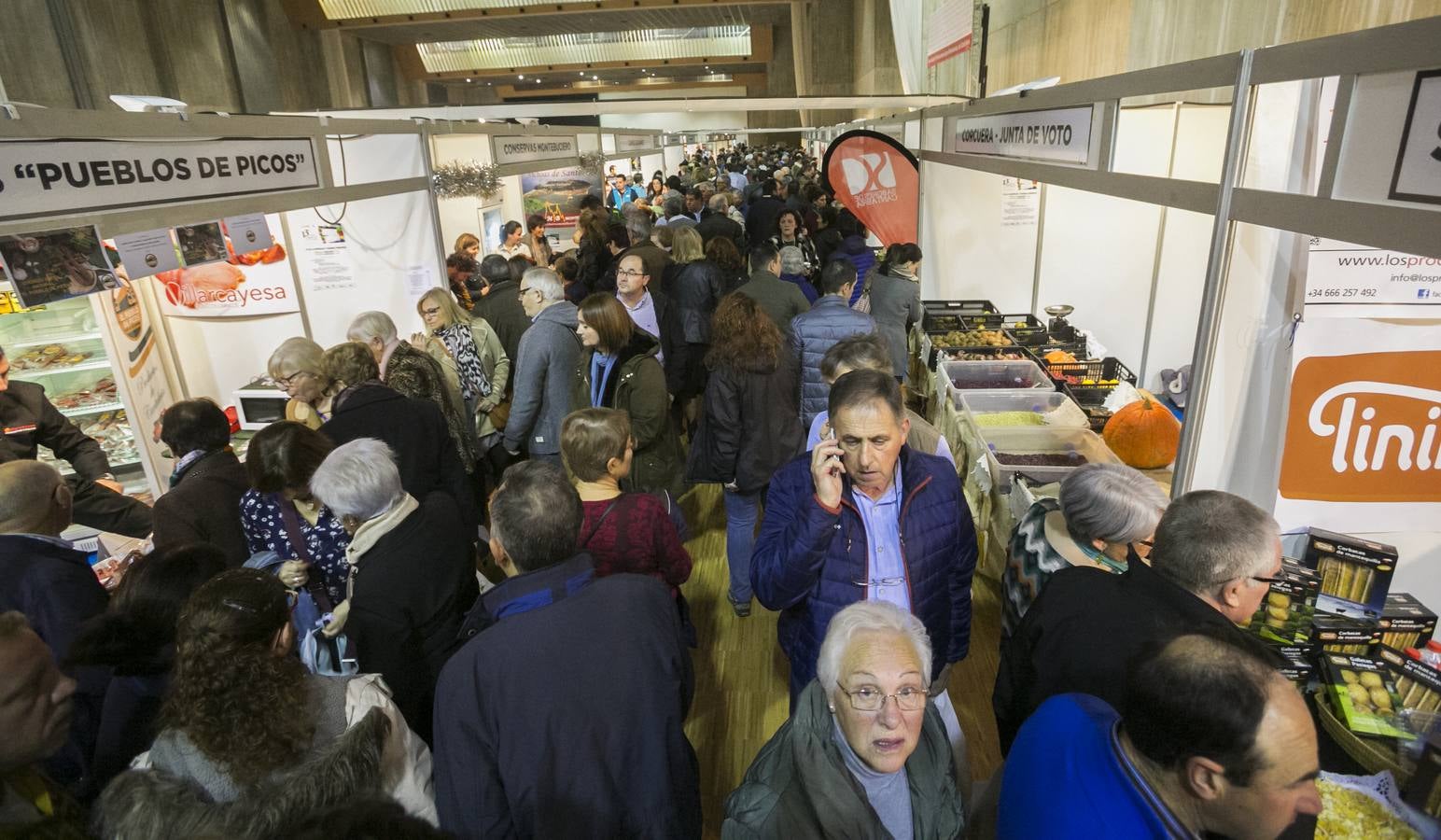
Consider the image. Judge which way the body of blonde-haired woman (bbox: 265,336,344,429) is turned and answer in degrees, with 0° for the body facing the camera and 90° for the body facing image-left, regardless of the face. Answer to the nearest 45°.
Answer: approximately 45°

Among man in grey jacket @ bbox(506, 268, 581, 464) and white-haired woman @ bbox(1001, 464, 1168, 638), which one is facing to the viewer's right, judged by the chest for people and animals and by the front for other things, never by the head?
the white-haired woman

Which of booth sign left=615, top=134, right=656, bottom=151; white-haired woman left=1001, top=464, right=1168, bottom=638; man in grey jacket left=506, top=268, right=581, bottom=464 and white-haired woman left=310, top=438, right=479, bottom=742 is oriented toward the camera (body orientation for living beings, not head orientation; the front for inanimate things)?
the booth sign

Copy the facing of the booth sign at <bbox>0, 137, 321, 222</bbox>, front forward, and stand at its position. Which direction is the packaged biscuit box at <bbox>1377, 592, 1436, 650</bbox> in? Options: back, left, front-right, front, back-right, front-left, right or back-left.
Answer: front

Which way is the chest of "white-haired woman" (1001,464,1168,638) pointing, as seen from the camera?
to the viewer's right

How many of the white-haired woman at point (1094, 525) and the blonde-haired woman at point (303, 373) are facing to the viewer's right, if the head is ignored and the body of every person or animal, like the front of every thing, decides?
1

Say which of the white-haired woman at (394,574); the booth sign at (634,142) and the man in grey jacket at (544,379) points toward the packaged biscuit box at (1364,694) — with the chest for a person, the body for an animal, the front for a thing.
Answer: the booth sign

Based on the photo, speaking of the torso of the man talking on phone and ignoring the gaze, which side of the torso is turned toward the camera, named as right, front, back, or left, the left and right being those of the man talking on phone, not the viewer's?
front

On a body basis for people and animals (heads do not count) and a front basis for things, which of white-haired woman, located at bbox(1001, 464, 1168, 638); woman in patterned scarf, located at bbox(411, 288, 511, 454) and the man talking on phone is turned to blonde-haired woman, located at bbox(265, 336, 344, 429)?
the woman in patterned scarf

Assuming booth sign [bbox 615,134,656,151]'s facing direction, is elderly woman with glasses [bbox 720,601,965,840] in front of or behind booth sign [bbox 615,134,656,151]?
in front

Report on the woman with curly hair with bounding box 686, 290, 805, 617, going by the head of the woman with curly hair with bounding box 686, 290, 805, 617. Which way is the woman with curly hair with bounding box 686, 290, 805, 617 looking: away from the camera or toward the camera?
away from the camera

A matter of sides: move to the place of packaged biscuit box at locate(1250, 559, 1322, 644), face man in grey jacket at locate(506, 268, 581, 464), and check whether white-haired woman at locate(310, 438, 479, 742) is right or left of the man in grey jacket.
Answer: left

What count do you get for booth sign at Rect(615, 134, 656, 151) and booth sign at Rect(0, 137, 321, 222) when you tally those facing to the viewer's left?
0

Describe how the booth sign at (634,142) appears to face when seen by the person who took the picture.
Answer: facing the viewer

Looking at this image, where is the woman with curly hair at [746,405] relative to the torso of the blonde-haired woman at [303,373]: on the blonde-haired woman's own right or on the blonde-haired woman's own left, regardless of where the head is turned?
on the blonde-haired woman's own left

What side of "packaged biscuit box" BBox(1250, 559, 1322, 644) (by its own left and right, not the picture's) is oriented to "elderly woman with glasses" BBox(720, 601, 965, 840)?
front

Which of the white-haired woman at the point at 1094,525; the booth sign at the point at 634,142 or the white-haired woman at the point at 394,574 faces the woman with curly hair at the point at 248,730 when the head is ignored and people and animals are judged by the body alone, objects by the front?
the booth sign
